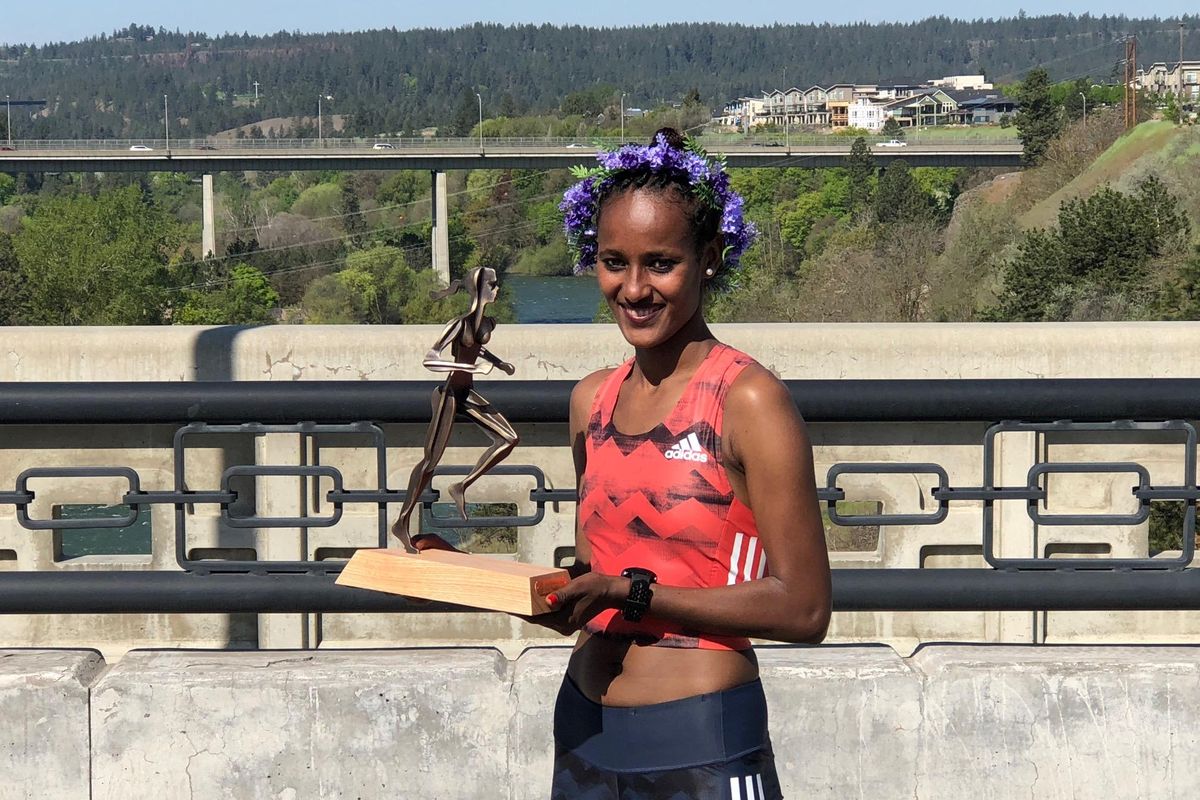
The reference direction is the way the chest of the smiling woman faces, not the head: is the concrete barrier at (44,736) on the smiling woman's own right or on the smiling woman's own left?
on the smiling woman's own right

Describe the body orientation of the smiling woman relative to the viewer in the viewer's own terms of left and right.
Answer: facing the viewer and to the left of the viewer

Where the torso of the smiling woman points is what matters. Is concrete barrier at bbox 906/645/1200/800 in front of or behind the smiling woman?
behind
